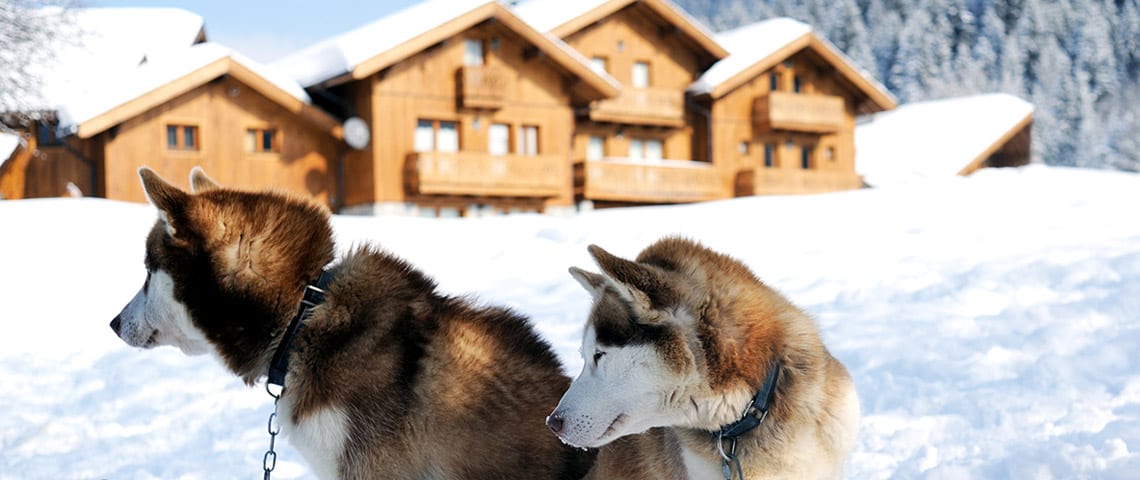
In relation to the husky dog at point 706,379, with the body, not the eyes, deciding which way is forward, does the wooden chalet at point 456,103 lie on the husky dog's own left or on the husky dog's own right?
on the husky dog's own right

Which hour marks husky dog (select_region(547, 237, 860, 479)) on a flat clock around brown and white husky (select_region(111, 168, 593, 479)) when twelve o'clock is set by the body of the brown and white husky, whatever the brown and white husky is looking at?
The husky dog is roughly at 7 o'clock from the brown and white husky.

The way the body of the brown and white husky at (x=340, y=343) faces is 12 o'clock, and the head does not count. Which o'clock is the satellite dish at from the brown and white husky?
The satellite dish is roughly at 3 o'clock from the brown and white husky.

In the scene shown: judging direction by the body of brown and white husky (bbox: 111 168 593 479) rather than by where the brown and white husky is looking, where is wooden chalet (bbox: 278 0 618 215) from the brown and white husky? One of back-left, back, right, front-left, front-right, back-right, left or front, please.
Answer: right

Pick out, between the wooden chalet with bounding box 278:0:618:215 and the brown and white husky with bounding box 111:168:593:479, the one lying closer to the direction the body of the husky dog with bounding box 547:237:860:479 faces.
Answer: the brown and white husky

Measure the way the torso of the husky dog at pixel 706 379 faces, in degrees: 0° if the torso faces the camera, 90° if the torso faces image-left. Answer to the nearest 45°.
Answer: approximately 45°

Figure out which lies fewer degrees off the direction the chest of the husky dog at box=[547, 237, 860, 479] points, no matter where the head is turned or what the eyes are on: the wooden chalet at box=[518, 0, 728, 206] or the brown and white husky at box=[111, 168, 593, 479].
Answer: the brown and white husky

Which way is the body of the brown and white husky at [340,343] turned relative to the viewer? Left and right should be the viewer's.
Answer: facing to the left of the viewer

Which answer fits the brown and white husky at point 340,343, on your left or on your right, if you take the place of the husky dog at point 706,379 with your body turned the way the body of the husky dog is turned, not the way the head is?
on your right

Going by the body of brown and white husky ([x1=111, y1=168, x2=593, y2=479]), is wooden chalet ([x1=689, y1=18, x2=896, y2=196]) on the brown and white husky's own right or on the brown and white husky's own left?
on the brown and white husky's own right

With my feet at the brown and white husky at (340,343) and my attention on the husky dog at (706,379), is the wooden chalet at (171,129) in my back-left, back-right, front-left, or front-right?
back-left
